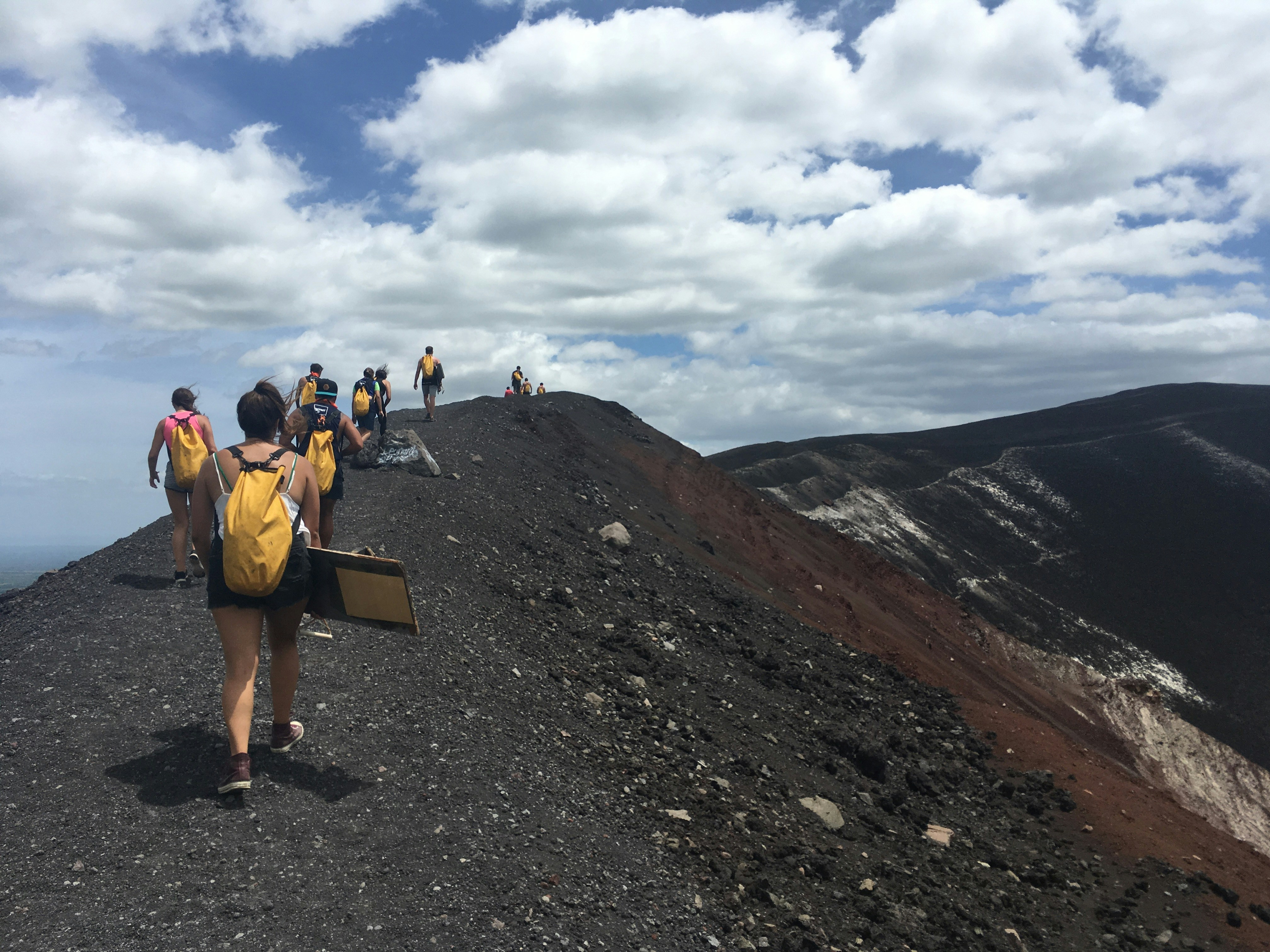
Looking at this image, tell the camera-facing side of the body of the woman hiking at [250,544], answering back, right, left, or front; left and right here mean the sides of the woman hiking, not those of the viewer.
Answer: back

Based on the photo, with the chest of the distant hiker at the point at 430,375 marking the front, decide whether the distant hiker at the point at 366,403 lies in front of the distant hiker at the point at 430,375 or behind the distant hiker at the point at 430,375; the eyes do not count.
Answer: behind

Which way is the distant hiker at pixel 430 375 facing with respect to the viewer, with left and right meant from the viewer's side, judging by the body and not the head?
facing away from the viewer

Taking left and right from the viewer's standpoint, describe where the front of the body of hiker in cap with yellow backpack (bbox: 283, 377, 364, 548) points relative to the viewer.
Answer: facing away from the viewer

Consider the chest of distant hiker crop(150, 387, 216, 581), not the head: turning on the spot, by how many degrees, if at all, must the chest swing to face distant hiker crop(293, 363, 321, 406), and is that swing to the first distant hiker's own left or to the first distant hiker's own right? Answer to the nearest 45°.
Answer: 0° — they already face them

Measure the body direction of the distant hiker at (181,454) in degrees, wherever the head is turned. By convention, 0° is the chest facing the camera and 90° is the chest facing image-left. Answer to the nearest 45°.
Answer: approximately 180°

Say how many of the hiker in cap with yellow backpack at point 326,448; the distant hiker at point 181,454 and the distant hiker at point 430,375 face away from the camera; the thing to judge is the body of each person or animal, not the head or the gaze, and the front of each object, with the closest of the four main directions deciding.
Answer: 3

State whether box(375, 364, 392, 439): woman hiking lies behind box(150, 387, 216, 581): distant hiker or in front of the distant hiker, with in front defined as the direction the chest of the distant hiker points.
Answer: in front

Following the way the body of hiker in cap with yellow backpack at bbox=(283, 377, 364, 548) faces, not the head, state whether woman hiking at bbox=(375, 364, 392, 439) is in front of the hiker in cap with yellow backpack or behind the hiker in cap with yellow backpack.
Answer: in front

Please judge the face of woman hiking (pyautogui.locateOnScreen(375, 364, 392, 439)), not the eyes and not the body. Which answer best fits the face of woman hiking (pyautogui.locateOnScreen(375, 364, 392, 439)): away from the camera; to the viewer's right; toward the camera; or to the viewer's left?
away from the camera

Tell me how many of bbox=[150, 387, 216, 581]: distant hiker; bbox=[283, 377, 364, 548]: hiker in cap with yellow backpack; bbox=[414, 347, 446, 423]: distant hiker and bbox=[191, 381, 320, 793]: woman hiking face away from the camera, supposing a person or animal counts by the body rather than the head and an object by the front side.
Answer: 4

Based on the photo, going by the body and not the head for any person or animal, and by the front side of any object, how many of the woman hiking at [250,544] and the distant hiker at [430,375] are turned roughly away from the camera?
2

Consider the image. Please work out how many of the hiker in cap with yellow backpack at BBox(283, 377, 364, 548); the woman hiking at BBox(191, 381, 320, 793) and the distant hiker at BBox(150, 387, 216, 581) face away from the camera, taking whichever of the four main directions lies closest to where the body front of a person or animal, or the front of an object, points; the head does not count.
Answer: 3

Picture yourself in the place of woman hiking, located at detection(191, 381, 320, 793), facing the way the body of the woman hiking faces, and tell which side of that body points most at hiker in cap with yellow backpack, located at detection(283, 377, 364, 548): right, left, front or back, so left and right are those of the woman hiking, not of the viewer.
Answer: front

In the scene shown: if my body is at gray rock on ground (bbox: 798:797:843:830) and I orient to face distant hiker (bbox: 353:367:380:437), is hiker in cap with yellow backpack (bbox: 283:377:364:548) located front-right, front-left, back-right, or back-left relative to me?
front-left

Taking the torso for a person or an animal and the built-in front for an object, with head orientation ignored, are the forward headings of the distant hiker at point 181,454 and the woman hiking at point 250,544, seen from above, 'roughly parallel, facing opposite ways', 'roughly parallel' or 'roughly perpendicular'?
roughly parallel

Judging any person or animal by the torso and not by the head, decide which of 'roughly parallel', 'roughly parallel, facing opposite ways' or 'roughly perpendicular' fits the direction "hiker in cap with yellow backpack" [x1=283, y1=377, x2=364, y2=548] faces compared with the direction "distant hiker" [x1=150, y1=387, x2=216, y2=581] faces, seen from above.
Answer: roughly parallel

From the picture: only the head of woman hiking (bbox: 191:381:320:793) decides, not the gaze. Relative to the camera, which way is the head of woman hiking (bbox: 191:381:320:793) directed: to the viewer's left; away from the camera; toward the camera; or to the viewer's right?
away from the camera

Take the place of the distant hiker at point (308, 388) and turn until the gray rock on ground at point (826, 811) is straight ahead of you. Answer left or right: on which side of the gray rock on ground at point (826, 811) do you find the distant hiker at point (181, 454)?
right
